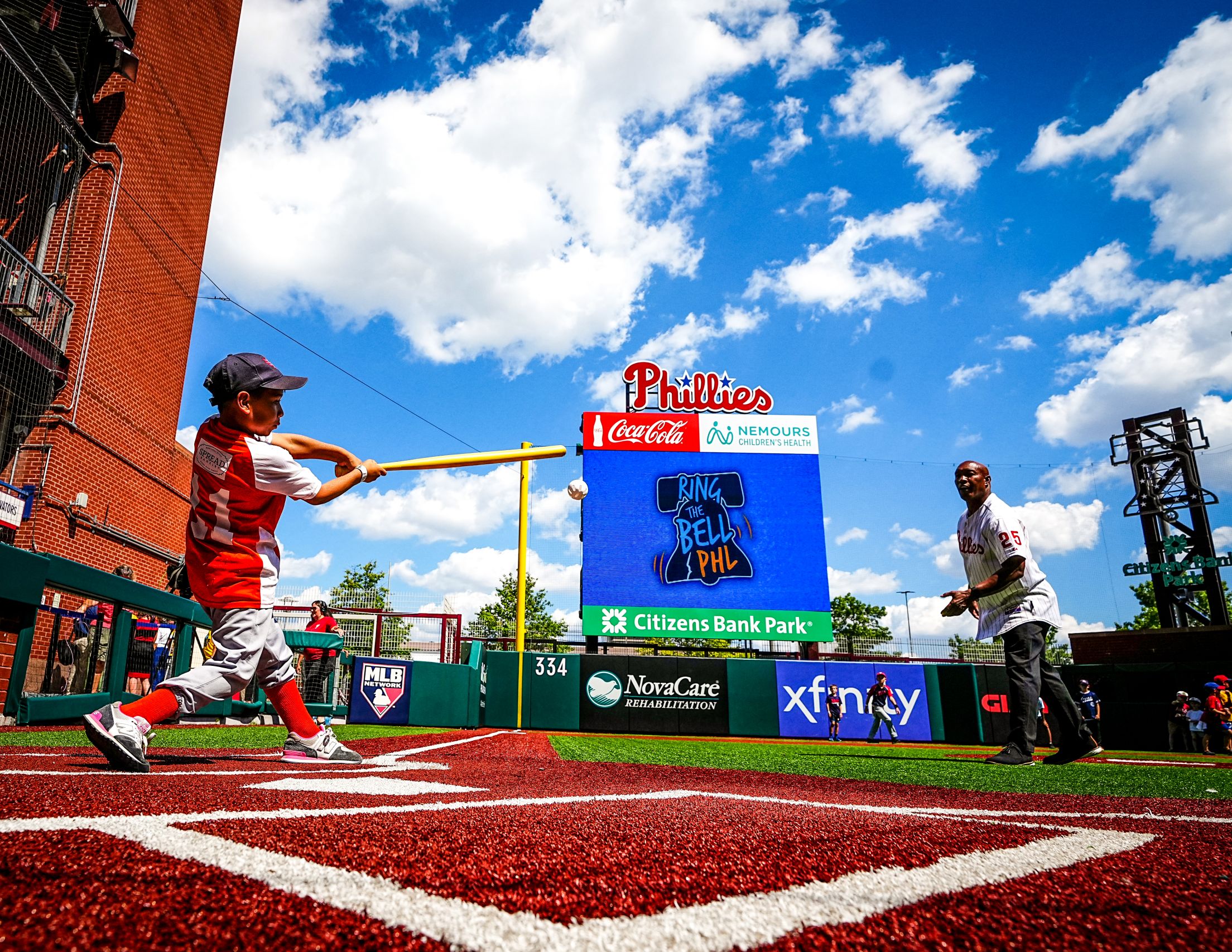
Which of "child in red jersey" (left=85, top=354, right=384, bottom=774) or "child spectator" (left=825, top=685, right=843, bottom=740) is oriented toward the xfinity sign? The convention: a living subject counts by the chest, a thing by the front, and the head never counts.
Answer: the child in red jersey

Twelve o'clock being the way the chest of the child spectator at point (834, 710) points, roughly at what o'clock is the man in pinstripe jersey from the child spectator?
The man in pinstripe jersey is roughly at 12 o'clock from the child spectator.

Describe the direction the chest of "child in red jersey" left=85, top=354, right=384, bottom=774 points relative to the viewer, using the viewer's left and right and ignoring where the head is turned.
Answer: facing away from the viewer and to the right of the viewer

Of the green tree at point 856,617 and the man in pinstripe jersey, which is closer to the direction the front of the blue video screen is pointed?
the man in pinstripe jersey

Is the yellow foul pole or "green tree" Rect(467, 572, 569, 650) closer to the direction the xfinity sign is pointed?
the yellow foul pole

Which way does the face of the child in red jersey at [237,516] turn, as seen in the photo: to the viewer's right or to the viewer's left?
to the viewer's right

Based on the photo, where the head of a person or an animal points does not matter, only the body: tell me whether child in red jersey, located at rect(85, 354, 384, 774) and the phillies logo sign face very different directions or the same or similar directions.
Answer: very different directions

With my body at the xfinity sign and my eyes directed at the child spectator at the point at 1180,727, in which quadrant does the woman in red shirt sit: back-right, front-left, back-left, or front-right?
back-right

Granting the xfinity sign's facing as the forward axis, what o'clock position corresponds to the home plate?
The home plate is roughly at 12 o'clock from the xfinity sign.

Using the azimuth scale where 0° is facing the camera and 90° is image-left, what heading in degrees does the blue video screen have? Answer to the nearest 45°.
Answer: approximately 0°
